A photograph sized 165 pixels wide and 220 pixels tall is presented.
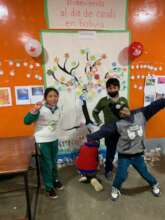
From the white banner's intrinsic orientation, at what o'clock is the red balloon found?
The red balloon is roughly at 9 o'clock from the white banner.

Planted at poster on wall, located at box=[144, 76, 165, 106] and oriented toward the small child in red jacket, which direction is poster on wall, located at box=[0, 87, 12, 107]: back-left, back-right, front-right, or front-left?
front-right

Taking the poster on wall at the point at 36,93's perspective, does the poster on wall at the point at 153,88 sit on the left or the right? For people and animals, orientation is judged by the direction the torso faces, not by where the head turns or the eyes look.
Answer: on its left

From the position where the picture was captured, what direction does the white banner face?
facing the viewer

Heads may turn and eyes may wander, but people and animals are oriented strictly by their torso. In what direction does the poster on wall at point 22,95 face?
toward the camera

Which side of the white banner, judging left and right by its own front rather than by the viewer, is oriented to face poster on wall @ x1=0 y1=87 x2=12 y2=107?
right

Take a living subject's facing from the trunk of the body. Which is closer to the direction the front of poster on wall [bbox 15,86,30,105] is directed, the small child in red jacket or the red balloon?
the small child in red jacket
